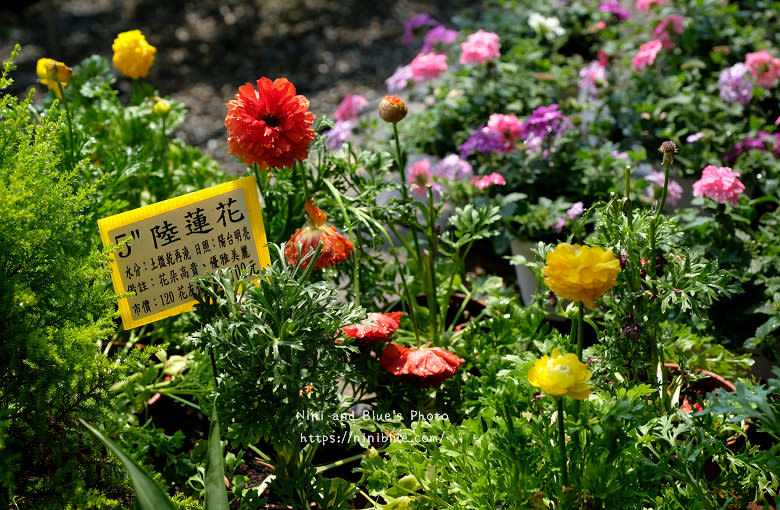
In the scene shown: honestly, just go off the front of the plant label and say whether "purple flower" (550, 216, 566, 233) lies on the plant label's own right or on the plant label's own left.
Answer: on the plant label's own left

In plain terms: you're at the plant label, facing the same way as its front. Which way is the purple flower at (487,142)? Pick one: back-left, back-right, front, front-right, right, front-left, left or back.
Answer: back-left

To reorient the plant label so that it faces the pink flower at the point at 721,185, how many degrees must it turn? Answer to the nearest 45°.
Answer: approximately 90° to its left

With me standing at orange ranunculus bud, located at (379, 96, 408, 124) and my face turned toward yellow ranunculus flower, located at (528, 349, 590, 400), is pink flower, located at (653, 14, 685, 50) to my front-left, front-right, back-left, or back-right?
back-left

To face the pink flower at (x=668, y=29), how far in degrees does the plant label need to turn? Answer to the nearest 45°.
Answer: approximately 135° to its left

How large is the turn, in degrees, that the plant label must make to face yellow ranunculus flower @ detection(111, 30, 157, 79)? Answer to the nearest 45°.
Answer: approximately 180°

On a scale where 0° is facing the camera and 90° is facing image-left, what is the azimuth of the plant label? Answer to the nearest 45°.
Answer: approximately 0°

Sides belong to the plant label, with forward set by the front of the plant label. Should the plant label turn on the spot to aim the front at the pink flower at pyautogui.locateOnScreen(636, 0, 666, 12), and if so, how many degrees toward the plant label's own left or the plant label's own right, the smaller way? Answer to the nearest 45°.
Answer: approximately 135° to the plant label's own left
